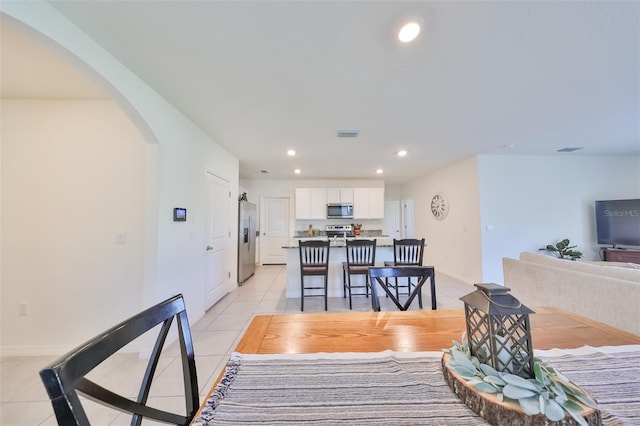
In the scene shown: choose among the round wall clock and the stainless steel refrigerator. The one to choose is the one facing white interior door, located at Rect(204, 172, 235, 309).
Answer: the round wall clock

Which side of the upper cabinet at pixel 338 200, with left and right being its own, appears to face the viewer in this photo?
front

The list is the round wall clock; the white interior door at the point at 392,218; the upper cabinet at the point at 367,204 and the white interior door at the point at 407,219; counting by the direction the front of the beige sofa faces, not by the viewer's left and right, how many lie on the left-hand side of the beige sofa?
4

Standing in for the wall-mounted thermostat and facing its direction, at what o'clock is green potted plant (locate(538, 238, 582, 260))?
The green potted plant is roughly at 11 o'clock from the wall-mounted thermostat.

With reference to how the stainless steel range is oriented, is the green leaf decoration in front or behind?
in front

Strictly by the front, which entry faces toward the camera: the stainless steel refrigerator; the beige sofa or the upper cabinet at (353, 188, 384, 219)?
the upper cabinet

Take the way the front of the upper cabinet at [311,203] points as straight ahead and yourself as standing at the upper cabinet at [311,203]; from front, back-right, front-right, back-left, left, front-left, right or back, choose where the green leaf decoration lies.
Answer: front

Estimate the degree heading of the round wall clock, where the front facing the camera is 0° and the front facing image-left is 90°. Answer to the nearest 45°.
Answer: approximately 45°

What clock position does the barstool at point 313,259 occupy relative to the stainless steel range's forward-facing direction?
The barstool is roughly at 12 o'clock from the stainless steel range.

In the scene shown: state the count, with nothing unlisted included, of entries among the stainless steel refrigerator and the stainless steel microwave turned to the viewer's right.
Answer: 1

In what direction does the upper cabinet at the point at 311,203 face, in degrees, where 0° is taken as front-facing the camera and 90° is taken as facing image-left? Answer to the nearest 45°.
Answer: approximately 0°

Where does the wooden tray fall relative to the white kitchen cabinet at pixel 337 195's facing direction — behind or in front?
in front

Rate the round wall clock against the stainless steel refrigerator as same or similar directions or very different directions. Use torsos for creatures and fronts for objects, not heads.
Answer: very different directions

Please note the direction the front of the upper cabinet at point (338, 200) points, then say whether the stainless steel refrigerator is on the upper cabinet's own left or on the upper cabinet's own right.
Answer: on the upper cabinet's own right

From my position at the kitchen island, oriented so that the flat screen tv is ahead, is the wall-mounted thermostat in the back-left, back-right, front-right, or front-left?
back-right

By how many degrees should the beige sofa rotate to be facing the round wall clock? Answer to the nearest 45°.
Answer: approximately 90° to its left

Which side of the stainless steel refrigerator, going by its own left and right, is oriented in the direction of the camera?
right

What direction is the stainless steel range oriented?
toward the camera

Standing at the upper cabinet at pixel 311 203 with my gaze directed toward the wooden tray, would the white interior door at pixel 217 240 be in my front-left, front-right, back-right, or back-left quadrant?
front-right
